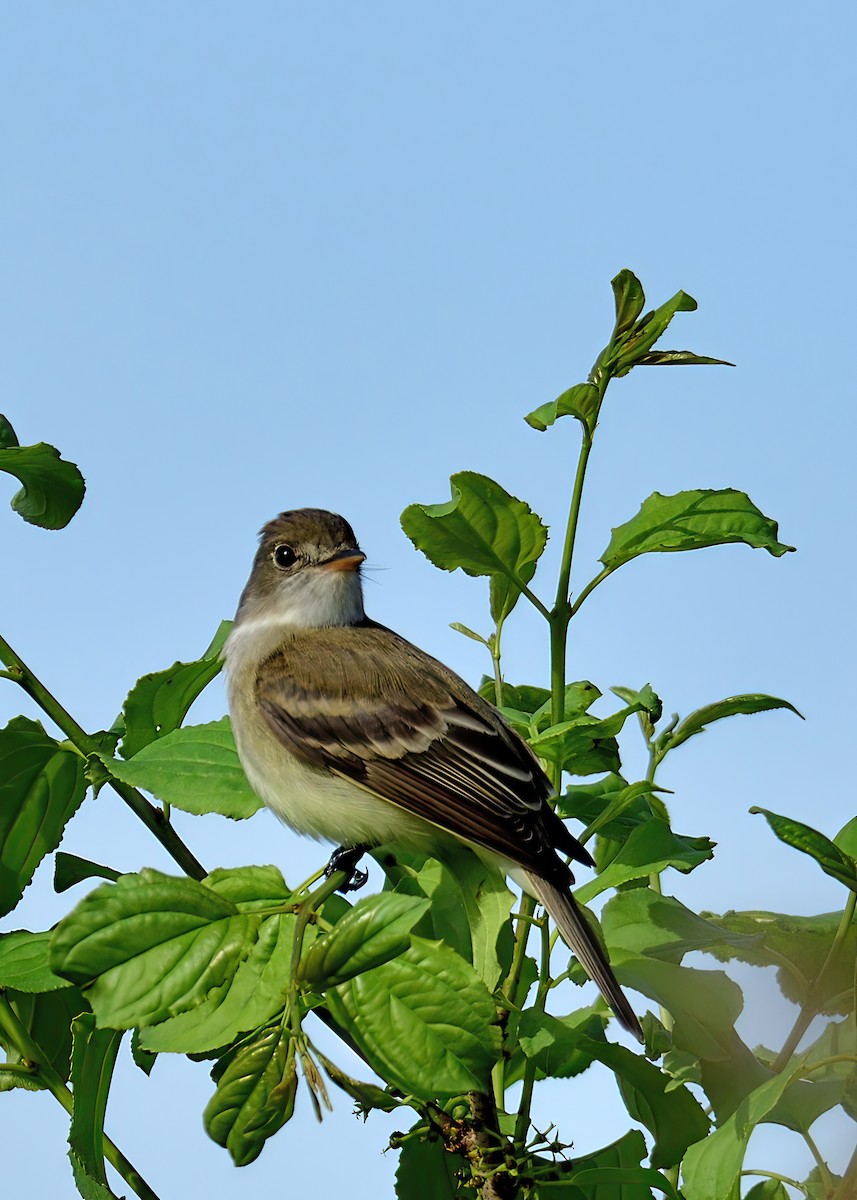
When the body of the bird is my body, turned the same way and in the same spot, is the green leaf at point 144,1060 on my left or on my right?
on my left

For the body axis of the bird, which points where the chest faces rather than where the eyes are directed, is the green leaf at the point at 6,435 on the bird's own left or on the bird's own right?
on the bird's own left

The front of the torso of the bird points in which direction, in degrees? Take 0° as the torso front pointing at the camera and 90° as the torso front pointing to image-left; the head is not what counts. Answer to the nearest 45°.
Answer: approximately 90°
